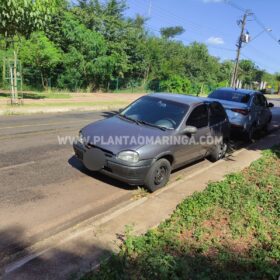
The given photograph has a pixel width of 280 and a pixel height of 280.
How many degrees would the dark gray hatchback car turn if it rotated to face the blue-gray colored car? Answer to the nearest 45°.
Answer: approximately 180°

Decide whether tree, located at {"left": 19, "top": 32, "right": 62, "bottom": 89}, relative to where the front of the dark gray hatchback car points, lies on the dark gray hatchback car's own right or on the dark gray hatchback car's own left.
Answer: on the dark gray hatchback car's own right

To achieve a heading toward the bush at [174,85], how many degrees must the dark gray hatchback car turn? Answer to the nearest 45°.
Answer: approximately 135° to its right

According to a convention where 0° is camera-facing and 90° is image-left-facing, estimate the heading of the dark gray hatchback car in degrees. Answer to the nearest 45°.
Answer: approximately 45°
